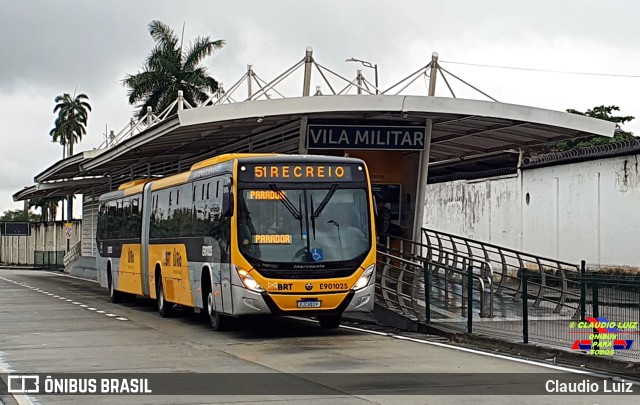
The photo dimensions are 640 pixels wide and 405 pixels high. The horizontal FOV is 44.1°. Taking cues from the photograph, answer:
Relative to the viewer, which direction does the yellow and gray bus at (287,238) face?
toward the camera

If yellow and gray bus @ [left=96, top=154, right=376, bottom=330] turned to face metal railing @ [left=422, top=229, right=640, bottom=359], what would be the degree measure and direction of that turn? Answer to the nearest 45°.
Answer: approximately 45° to its left
